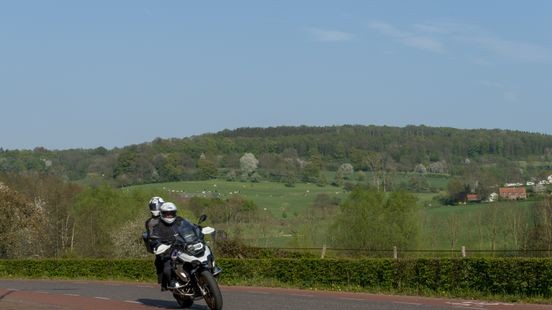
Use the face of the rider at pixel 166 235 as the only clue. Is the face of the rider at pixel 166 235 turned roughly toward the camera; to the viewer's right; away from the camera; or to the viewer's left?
toward the camera

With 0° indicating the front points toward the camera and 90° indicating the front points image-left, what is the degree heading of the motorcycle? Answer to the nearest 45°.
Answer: approximately 315°

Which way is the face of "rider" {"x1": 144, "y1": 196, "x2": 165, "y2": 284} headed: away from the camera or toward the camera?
toward the camera

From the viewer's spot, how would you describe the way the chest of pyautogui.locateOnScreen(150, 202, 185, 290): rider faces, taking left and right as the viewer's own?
facing the viewer and to the right of the viewer

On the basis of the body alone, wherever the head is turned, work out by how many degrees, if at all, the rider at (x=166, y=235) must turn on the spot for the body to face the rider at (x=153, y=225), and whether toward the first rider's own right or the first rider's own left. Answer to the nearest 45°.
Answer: approximately 180°
